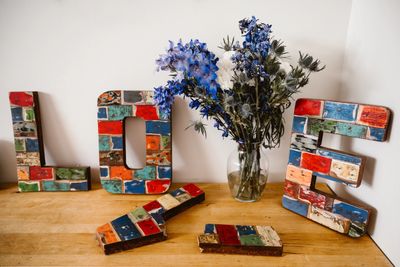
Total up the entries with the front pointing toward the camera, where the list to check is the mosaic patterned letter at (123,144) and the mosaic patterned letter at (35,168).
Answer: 2

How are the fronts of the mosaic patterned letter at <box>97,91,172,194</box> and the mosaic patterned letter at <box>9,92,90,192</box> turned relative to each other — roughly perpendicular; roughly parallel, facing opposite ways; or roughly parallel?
roughly parallel

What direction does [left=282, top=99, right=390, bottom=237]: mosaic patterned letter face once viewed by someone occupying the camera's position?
facing the viewer and to the left of the viewer

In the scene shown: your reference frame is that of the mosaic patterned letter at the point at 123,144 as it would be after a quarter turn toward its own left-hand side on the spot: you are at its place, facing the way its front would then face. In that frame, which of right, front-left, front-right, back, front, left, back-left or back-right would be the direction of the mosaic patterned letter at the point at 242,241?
front-right

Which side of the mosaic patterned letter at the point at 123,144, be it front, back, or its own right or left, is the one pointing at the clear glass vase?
left

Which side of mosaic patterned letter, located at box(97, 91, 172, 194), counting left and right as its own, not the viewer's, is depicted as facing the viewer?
front

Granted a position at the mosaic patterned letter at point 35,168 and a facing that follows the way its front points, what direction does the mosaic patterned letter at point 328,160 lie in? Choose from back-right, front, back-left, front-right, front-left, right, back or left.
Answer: front-left

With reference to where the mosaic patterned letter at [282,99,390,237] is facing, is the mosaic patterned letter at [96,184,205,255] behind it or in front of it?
in front

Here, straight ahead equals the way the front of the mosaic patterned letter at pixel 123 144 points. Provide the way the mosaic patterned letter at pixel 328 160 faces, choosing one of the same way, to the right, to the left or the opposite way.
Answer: to the right

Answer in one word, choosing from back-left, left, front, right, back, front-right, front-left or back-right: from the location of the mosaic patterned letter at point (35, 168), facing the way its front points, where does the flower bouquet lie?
front-left
